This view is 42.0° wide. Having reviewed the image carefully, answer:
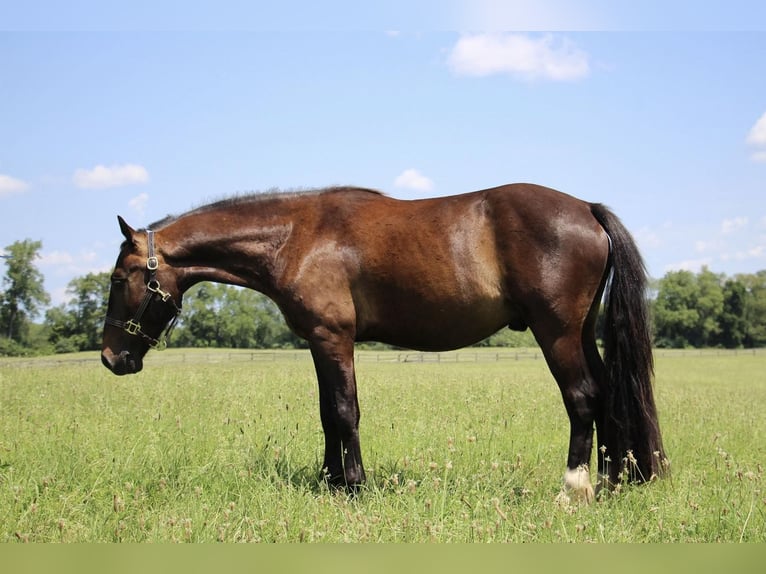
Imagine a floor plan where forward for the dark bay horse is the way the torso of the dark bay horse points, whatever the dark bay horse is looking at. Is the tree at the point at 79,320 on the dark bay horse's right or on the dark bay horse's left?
on the dark bay horse's right

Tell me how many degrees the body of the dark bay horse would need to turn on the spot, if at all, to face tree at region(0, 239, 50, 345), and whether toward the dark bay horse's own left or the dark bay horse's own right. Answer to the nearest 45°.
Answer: approximately 45° to the dark bay horse's own right

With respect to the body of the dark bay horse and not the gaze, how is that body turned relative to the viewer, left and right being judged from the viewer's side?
facing to the left of the viewer
